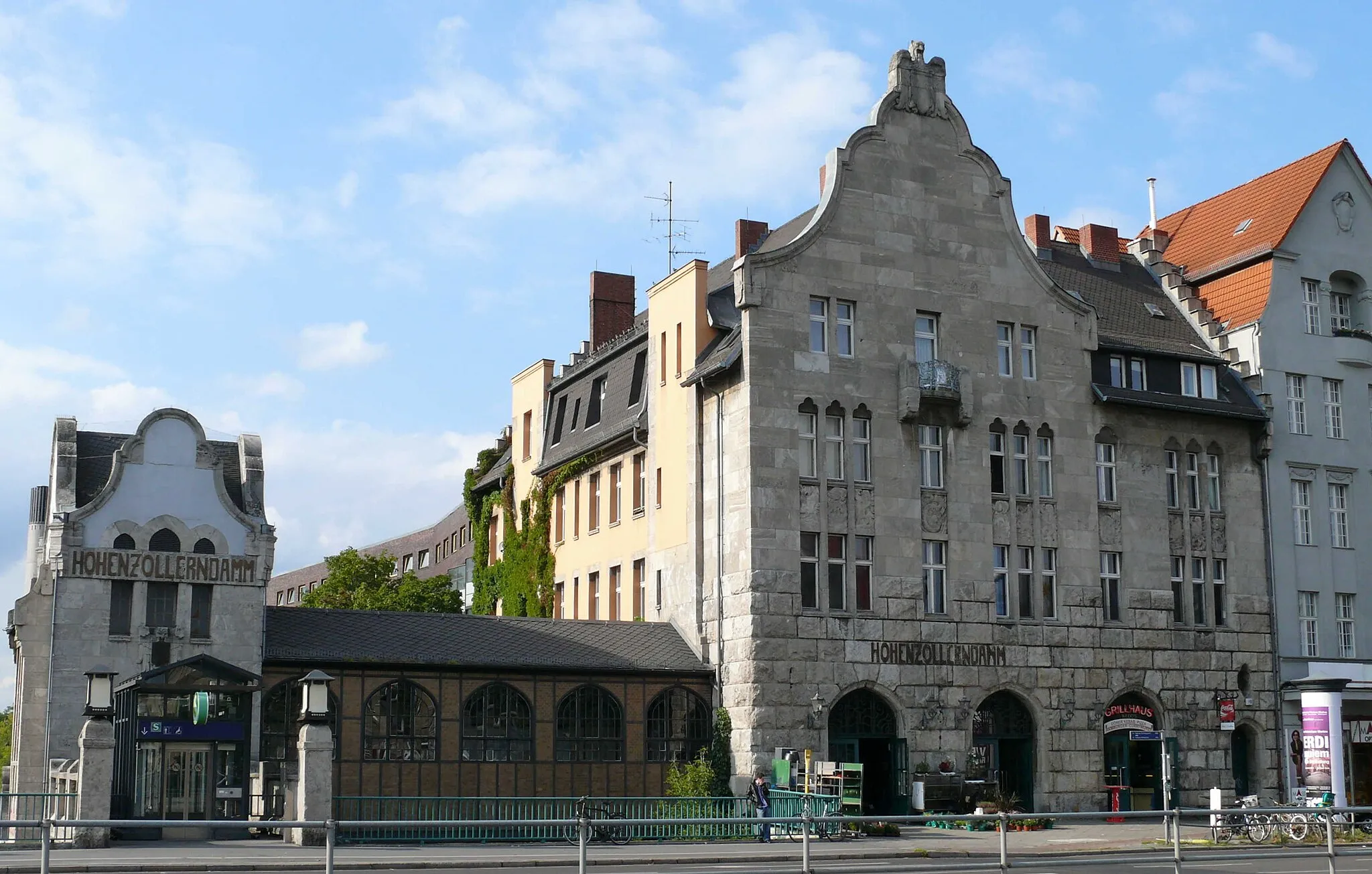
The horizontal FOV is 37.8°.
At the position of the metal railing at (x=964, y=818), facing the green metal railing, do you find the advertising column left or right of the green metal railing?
right

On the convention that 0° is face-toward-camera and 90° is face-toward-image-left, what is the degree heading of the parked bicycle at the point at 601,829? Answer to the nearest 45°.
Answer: approximately 90°

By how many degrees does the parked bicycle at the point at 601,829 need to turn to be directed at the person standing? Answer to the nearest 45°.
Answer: approximately 135° to its right

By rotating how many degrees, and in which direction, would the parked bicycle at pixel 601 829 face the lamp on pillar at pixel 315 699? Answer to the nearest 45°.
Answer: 0° — it already faces it

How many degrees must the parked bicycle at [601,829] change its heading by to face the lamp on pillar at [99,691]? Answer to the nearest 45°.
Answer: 0° — it already faces it

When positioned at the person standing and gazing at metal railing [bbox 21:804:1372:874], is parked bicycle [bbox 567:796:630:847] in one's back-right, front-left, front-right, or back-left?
front-right

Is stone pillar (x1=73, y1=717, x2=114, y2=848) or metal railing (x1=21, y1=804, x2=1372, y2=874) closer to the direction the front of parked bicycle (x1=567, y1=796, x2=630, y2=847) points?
the stone pillar

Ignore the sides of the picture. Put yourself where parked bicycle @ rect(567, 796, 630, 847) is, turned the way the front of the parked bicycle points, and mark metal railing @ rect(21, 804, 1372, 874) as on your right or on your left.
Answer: on your left

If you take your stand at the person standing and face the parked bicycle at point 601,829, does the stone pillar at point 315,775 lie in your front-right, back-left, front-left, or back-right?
front-right
